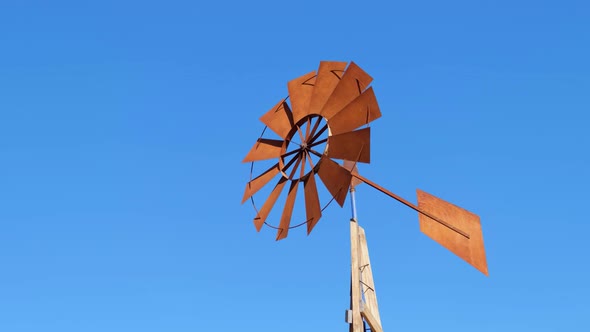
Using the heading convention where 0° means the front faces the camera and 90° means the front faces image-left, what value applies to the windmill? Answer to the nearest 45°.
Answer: approximately 45°
